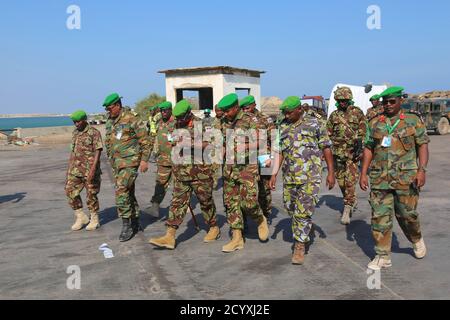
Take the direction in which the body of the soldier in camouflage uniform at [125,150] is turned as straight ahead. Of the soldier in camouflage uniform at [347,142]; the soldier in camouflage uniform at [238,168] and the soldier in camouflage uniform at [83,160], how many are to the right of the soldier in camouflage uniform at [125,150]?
1

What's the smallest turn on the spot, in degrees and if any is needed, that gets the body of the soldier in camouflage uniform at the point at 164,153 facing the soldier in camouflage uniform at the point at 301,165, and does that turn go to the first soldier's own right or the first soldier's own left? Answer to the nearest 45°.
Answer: approximately 90° to the first soldier's own left

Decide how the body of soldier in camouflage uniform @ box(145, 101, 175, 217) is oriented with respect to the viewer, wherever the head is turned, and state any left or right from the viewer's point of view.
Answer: facing the viewer and to the left of the viewer

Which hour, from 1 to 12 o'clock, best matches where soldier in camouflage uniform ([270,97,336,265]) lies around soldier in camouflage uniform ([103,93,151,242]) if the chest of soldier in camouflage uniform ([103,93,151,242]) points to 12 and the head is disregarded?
soldier in camouflage uniform ([270,97,336,265]) is roughly at 9 o'clock from soldier in camouflage uniform ([103,93,151,242]).

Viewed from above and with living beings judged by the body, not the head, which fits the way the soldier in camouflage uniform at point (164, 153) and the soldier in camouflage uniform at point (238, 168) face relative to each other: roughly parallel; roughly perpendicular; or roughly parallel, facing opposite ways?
roughly parallel

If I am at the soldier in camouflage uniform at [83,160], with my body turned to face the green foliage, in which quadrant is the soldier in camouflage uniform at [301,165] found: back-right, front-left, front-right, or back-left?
back-right

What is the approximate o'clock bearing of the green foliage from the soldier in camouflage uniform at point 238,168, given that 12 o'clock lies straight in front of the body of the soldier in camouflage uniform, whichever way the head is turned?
The green foliage is roughly at 4 o'clock from the soldier in camouflage uniform.

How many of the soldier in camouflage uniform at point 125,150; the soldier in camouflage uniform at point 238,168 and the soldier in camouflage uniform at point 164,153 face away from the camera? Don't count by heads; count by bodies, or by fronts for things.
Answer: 0

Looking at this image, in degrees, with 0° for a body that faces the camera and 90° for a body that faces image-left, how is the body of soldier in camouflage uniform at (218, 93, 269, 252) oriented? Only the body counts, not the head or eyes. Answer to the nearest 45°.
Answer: approximately 45°

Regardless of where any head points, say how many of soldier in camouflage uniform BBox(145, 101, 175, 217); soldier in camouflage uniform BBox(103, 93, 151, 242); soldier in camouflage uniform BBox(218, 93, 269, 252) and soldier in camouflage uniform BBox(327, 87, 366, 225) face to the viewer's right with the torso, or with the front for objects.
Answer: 0

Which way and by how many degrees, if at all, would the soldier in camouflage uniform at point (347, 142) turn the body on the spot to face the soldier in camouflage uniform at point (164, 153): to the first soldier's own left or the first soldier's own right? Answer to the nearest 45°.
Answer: approximately 90° to the first soldier's own right

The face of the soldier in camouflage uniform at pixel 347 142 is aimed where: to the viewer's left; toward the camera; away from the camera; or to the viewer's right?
toward the camera

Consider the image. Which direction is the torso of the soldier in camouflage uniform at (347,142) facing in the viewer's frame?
toward the camera

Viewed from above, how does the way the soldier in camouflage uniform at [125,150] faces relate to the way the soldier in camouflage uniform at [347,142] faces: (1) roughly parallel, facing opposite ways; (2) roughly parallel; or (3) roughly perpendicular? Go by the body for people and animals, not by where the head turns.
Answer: roughly parallel

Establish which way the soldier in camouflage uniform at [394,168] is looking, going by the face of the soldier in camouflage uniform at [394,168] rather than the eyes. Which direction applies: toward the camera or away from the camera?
toward the camera

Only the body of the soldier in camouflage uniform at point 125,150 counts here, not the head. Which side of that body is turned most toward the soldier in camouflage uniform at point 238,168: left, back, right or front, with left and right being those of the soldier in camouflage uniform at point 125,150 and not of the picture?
left
